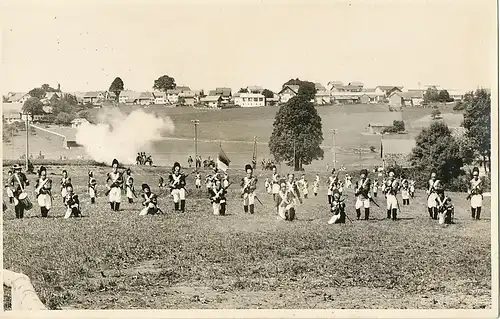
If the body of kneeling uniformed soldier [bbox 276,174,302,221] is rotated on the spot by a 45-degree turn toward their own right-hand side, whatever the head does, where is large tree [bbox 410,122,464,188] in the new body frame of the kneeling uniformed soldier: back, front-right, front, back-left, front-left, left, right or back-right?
back-left

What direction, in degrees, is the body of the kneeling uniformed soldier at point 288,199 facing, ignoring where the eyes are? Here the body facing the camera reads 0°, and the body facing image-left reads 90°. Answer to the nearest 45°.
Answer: approximately 0°

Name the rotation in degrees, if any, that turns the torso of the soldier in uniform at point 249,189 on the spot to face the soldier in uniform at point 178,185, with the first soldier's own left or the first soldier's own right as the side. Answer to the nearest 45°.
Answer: approximately 90° to the first soldier's own right

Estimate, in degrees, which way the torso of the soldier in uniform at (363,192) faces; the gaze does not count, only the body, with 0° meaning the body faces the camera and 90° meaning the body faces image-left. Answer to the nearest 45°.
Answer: approximately 0°
